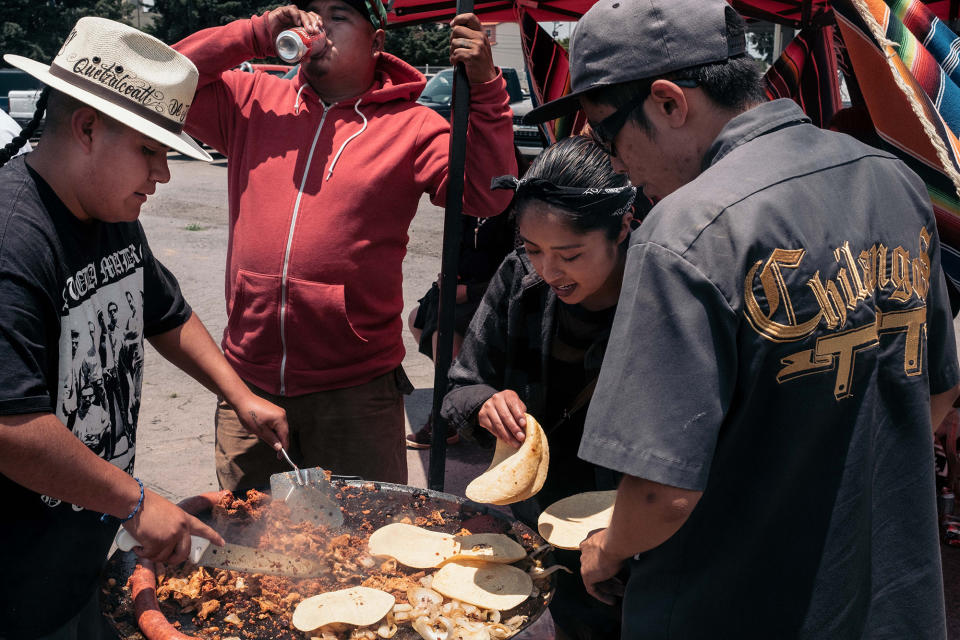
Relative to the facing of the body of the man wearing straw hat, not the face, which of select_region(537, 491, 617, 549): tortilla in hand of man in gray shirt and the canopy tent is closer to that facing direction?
the tortilla in hand of man in gray shirt

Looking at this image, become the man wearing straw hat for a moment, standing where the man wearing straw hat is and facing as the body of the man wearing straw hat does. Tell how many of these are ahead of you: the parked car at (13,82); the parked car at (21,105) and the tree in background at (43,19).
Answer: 0

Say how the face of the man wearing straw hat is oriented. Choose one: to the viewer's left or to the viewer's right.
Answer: to the viewer's right

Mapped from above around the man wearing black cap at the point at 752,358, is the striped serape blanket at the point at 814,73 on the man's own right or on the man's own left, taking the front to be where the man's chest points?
on the man's own right

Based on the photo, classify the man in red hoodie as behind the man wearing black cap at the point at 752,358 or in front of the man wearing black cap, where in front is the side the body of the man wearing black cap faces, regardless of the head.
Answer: in front

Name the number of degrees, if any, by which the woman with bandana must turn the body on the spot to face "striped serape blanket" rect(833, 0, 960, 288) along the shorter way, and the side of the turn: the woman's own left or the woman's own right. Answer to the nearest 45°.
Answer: approximately 135° to the woman's own left

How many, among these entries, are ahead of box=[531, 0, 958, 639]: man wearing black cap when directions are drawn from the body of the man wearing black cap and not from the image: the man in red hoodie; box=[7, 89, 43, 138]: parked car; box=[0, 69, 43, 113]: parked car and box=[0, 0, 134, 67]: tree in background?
4

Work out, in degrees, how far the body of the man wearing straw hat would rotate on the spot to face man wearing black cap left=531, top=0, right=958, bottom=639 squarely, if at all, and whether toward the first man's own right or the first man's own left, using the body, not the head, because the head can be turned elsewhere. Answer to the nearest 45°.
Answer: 0° — they already face them

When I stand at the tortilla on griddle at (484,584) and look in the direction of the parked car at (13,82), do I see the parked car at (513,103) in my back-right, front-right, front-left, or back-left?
front-right

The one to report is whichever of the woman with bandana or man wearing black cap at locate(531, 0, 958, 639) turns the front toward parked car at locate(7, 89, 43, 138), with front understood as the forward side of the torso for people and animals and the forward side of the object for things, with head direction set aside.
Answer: the man wearing black cap

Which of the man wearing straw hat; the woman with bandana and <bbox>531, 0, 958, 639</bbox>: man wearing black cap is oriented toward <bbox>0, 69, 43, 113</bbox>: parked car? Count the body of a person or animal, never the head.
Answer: the man wearing black cap

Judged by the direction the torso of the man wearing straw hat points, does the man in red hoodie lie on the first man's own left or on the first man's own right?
on the first man's own left

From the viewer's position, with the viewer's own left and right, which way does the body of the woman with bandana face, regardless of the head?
facing the viewer and to the left of the viewer

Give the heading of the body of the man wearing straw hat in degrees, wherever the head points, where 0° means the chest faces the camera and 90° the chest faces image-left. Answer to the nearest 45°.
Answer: approximately 315°

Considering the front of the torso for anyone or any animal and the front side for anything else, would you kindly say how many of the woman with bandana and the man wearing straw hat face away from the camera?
0

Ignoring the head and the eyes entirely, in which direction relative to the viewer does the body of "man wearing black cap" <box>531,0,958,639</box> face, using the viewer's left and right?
facing away from the viewer and to the left of the viewer
